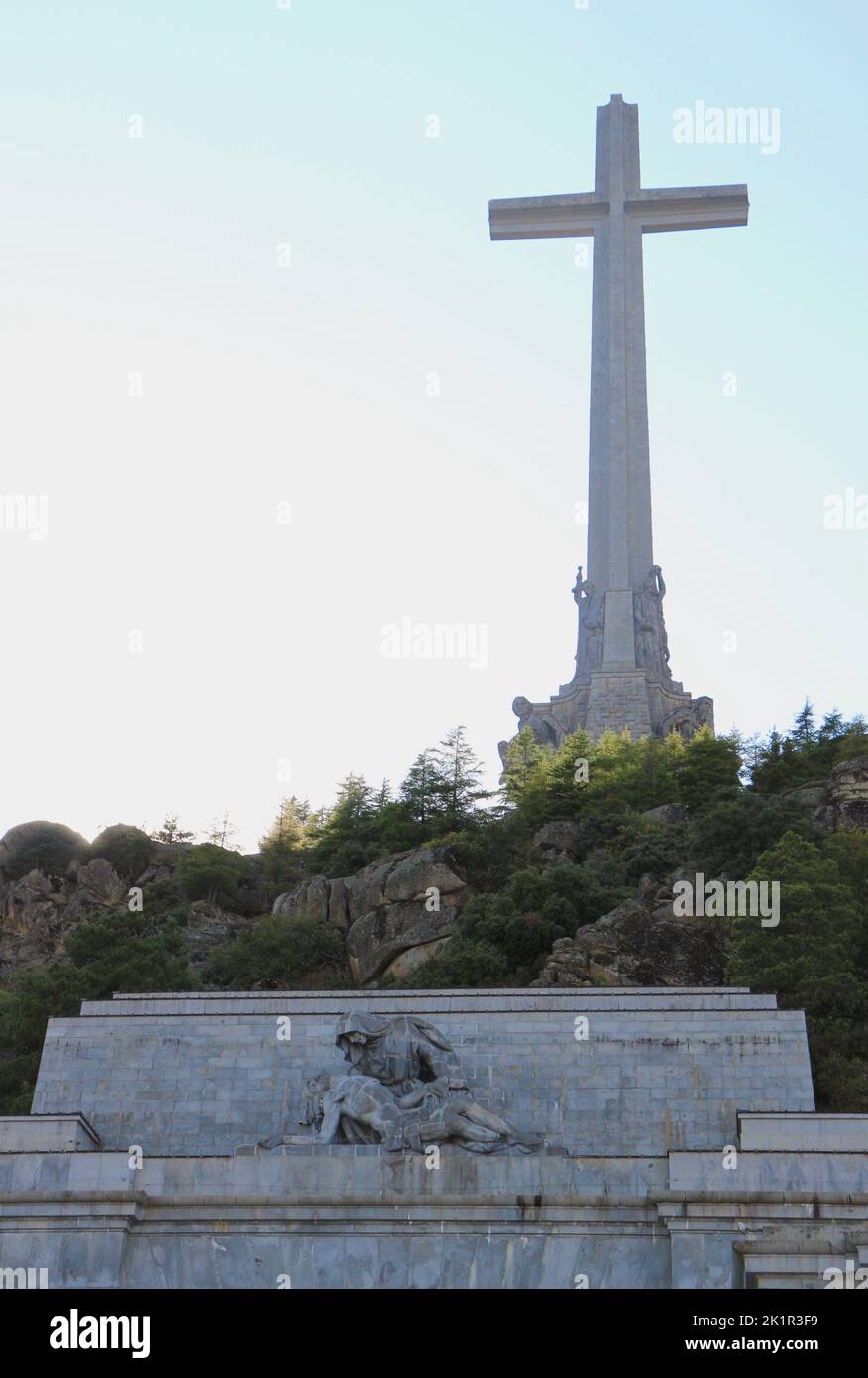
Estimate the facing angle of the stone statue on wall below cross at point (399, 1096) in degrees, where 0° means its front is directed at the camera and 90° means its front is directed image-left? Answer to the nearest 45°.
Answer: approximately 0°

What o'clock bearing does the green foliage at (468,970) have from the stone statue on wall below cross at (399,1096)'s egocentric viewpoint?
The green foliage is roughly at 6 o'clock from the stone statue on wall below cross.
